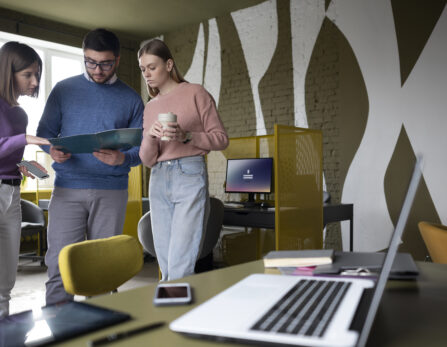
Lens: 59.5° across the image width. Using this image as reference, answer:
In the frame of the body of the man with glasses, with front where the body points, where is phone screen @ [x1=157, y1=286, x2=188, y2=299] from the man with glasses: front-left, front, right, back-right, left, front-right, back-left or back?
front

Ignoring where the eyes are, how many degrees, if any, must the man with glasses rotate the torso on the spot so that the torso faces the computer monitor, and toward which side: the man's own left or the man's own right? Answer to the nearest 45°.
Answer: approximately 135° to the man's own left

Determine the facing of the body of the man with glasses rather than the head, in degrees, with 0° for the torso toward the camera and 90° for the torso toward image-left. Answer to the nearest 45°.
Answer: approximately 0°

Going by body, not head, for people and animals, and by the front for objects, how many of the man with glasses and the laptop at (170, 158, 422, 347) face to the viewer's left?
1

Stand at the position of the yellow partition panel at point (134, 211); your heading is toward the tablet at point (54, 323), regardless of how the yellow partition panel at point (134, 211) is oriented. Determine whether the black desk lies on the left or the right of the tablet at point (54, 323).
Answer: left

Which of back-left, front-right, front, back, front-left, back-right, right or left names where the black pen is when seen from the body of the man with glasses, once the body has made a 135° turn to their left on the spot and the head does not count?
back-right

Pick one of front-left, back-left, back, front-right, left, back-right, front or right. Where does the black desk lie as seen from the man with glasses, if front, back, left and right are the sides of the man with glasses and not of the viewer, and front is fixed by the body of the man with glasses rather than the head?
back-left

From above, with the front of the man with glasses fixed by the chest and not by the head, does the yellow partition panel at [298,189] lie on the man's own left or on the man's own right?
on the man's own left

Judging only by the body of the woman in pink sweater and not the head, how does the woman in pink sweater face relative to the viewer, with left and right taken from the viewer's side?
facing the viewer and to the left of the viewer

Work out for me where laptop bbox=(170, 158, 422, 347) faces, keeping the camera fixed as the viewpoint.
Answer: facing to the left of the viewer

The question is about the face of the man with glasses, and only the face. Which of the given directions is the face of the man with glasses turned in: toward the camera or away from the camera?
toward the camera

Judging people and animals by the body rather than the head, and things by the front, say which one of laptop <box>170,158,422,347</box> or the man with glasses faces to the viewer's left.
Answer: the laptop

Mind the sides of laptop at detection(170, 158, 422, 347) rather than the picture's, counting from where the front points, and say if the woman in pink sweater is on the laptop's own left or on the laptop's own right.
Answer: on the laptop's own right

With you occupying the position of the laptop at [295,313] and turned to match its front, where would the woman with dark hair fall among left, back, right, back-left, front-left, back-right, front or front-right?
front-right
